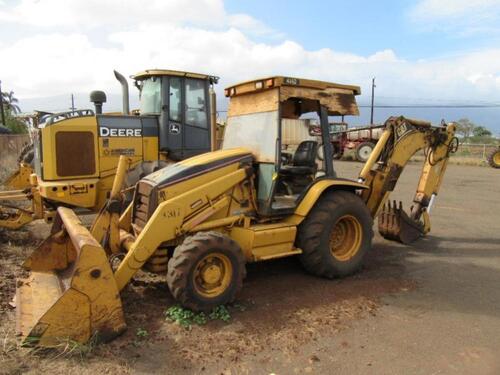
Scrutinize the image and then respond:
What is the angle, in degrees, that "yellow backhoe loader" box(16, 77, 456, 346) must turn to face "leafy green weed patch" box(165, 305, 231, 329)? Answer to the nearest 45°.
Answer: approximately 45° to its left

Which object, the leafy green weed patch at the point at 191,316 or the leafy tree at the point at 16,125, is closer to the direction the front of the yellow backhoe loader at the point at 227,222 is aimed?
the leafy green weed patch

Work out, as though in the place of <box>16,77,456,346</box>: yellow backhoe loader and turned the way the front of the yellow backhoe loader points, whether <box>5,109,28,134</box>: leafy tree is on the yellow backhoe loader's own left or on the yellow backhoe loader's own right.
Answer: on the yellow backhoe loader's own right

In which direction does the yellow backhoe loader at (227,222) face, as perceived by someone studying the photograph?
facing the viewer and to the left of the viewer
